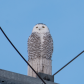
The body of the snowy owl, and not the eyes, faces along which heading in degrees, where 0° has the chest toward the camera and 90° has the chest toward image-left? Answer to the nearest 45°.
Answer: approximately 0°
